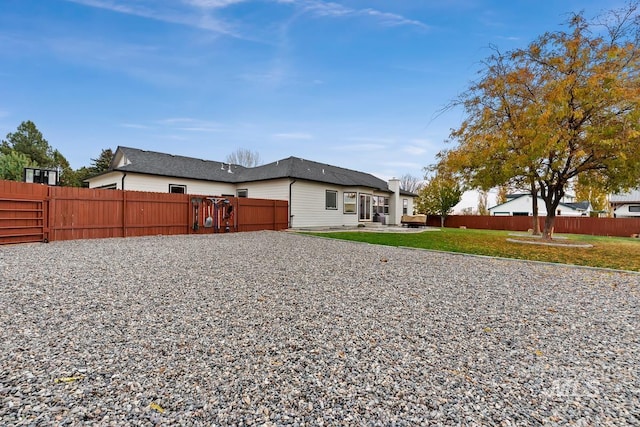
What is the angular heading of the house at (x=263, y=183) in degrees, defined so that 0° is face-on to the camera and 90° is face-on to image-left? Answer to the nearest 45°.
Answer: approximately 135°

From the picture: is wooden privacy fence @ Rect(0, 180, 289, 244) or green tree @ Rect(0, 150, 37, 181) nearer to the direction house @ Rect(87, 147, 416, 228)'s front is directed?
the green tree

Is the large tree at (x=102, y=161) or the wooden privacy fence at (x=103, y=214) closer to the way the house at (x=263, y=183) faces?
the large tree

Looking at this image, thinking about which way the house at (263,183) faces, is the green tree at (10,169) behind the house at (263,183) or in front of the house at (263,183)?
in front

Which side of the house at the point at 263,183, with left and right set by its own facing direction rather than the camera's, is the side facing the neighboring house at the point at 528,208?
right

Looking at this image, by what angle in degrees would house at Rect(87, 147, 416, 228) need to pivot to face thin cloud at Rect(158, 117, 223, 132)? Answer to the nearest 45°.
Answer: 0° — it already faces it
